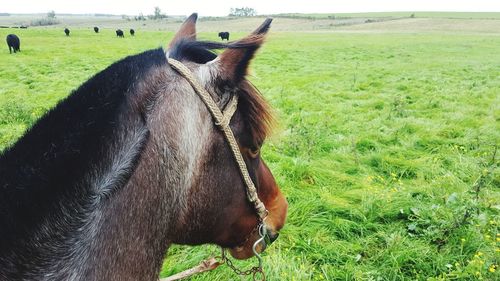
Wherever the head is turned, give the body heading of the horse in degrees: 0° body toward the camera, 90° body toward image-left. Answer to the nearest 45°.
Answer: approximately 225°

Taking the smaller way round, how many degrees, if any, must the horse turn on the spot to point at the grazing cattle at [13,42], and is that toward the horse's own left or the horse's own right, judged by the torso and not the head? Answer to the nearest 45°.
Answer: approximately 45° to the horse's own left
